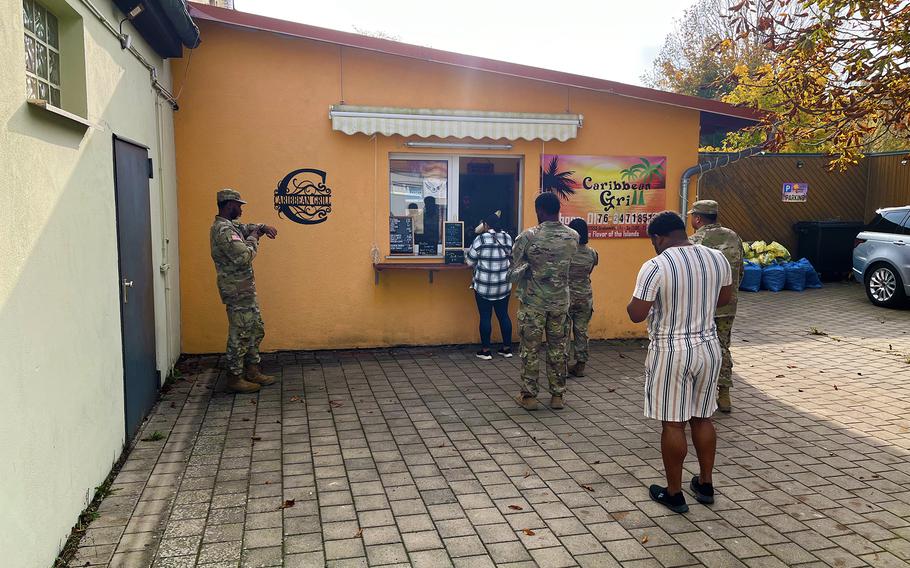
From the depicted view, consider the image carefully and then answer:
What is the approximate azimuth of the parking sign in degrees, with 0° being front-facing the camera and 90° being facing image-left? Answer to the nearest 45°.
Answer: approximately 0°

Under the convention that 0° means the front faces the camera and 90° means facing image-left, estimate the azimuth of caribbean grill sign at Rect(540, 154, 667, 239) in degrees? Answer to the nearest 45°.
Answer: approximately 0°

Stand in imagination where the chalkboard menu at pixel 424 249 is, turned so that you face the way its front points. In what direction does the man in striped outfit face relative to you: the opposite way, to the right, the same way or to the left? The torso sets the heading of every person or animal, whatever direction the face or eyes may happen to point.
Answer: the opposite way

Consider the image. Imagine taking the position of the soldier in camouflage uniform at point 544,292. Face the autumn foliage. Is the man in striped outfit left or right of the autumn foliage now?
right

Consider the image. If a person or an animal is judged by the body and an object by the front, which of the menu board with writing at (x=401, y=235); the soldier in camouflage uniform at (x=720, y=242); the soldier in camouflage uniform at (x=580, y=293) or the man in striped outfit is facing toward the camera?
the menu board with writing

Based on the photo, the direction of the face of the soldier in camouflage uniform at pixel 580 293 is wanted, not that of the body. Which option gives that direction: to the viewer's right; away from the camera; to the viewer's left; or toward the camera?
away from the camera

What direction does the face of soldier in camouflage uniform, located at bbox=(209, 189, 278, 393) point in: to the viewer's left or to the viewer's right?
to the viewer's right

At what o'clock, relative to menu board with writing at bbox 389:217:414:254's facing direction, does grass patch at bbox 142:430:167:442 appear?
The grass patch is roughly at 1 o'clock from the menu board with writing.

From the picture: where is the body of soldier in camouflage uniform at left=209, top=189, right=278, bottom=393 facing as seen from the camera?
to the viewer's right

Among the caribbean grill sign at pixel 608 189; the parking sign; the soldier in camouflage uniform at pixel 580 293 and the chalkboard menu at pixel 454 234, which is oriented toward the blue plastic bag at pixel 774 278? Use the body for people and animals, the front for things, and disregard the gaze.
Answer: the parking sign

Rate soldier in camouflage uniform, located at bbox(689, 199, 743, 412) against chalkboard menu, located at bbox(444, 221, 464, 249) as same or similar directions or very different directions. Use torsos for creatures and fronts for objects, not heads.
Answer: very different directions

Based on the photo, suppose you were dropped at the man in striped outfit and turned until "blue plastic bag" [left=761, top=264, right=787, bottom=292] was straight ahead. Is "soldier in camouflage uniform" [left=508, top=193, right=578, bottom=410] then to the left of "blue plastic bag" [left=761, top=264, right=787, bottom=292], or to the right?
left

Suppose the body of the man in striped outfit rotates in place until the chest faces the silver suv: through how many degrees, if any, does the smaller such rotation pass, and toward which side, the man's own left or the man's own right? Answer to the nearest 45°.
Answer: approximately 45° to the man's own right
